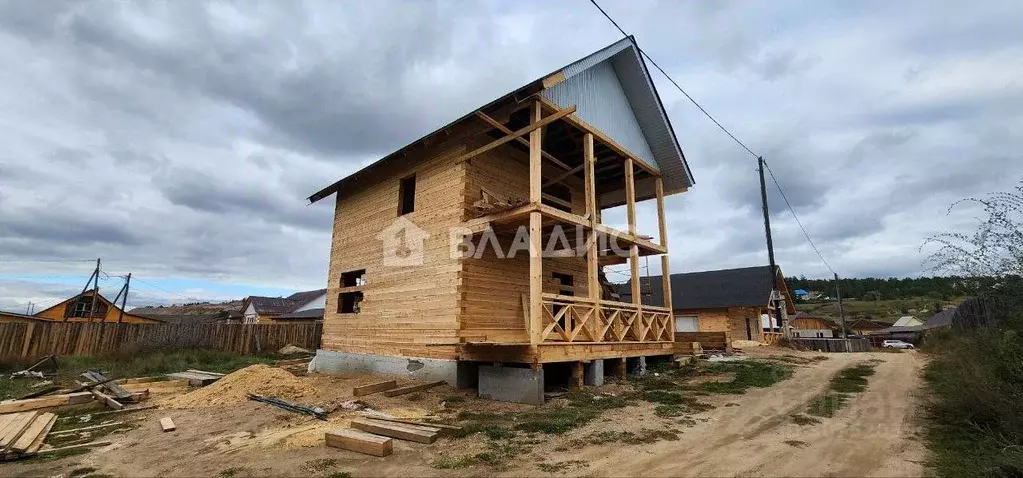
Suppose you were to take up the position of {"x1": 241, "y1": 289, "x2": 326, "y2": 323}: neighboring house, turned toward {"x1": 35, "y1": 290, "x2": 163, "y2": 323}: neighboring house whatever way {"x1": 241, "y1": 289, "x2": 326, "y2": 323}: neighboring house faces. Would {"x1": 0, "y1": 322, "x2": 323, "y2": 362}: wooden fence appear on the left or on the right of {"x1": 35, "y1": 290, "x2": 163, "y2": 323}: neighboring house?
left

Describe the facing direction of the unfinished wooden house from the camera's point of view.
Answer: facing the viewer and to the right of the viewer

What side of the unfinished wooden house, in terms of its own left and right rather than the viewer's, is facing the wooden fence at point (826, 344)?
left

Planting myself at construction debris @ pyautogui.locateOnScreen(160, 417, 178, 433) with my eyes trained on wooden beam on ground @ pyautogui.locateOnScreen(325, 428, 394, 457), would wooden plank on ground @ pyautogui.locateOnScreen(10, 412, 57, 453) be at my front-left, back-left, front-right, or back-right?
back-right

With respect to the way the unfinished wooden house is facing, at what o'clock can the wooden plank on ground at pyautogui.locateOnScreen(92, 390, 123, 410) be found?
The wooden plank on ground is roughly at 4 o'clock from the unfinished wooden house.

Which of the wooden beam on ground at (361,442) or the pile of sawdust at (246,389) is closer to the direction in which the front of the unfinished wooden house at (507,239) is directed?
the wooden beam on ground

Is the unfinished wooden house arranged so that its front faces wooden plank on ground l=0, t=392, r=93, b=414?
no

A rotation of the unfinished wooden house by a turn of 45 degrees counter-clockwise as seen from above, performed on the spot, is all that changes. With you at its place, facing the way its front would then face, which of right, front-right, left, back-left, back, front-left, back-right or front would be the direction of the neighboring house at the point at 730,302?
front-left

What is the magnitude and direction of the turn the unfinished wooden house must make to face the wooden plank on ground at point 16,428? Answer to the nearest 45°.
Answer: approximately 90° to its right

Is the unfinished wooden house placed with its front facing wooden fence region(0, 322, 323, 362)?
no

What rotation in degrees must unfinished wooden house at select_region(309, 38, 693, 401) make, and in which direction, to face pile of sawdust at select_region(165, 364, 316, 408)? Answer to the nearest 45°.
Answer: approximately 135° to its right

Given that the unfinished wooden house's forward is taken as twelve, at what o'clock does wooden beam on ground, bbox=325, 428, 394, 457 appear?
The wooden beam on ground is roughly at 2 o'clock from the unfinished wooden house.

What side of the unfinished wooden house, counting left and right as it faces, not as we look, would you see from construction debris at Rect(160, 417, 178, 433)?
right

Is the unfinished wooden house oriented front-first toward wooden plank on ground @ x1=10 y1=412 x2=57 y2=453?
no

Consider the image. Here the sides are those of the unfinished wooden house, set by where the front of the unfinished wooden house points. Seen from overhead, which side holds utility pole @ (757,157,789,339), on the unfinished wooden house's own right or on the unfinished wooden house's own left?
on the unfinished wooden house's own left

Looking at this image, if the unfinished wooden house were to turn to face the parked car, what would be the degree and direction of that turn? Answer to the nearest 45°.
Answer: approximately 90° to its left
